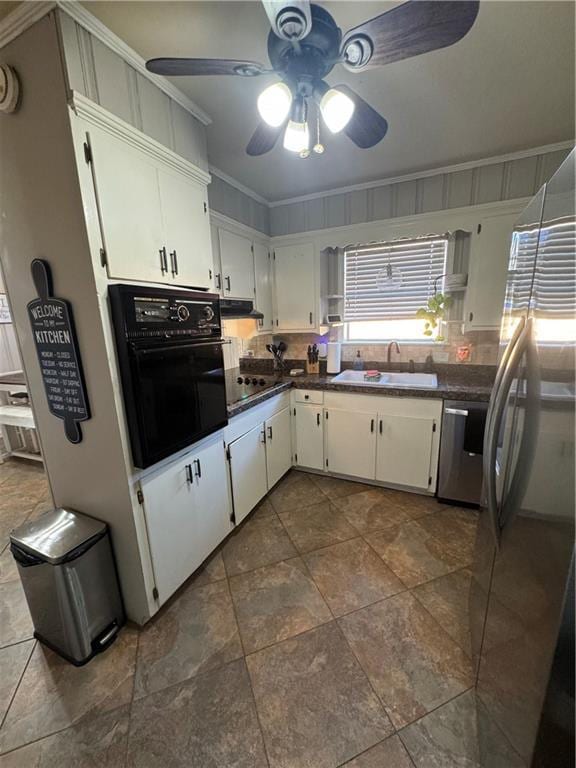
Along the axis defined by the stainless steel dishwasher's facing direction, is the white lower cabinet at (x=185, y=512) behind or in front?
in front

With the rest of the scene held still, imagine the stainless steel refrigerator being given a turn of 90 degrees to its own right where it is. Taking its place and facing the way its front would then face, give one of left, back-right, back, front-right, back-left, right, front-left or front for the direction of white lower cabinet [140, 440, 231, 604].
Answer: front-left

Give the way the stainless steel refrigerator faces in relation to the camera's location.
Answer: facing the viewer and to the left of the viewer

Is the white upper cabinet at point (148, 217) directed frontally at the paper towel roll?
no

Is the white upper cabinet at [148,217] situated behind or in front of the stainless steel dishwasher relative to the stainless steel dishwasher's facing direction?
in front

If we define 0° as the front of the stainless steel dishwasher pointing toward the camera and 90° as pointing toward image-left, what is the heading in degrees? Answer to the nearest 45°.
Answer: approximately 0°

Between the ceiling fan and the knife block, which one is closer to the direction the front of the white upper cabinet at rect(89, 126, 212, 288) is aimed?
the ceiling fan

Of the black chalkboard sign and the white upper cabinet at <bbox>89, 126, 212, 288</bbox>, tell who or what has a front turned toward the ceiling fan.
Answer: the white upper cabinet

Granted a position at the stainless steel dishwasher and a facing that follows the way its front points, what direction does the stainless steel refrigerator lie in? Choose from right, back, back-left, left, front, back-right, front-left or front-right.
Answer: front

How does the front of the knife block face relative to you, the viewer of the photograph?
facing the viewer

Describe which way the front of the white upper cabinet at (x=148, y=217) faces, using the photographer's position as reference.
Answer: facing the viewer and to the right of the viewer

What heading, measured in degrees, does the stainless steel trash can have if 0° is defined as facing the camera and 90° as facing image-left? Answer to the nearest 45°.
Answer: approximately 315°

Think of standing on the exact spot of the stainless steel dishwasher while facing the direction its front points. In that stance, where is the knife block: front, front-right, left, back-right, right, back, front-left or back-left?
right

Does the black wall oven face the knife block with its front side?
no

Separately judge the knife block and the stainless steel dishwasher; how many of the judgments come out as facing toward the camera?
2

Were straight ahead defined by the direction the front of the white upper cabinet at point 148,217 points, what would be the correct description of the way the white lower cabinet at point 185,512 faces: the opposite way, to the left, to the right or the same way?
the same way
